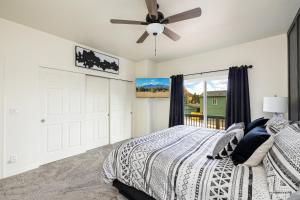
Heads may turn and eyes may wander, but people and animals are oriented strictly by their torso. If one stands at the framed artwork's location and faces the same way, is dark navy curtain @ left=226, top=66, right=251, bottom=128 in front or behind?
in front

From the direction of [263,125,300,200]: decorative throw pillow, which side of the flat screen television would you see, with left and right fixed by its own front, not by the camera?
front

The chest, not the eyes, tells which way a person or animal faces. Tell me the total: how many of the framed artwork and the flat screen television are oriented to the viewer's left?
0

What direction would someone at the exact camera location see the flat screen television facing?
facing the viewer

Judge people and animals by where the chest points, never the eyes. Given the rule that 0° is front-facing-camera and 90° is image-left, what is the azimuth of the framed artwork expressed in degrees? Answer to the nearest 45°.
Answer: approximately 315°

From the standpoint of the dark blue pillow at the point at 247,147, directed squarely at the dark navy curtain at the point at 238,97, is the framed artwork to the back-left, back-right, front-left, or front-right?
front-left

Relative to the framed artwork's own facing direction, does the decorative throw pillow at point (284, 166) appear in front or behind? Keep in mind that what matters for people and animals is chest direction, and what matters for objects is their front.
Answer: in front

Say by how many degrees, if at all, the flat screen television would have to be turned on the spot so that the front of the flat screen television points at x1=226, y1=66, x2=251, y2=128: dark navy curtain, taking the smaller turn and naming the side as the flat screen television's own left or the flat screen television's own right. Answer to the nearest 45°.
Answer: approximately 45° to the flat screen television's own left

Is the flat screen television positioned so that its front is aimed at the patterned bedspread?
yes

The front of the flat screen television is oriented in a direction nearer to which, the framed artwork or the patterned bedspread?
the patterned bedspread
